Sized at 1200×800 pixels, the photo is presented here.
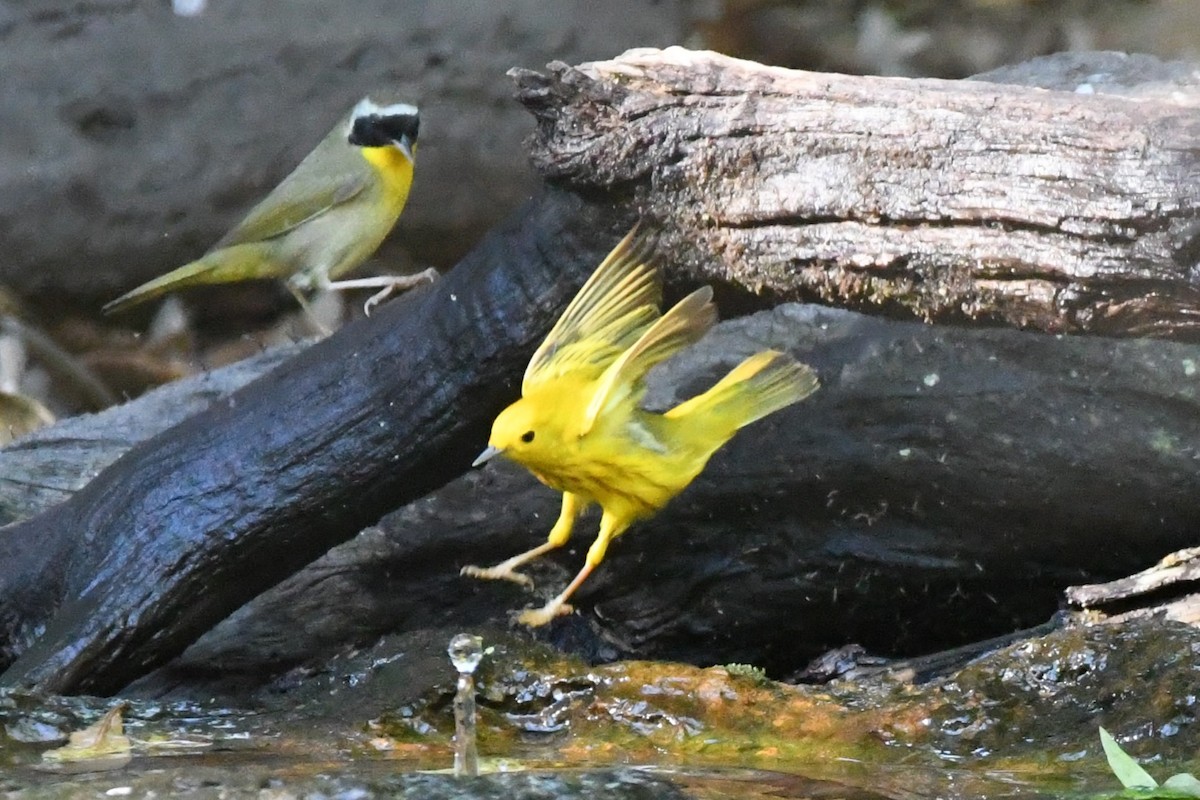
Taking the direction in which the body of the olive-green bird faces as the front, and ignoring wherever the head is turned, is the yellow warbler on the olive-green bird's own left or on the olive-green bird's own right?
on the olive-green bird's own right

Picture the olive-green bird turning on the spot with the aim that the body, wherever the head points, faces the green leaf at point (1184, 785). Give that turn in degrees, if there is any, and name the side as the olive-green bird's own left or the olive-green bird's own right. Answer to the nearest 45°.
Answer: approximately 90° to the olive-green bird's own right

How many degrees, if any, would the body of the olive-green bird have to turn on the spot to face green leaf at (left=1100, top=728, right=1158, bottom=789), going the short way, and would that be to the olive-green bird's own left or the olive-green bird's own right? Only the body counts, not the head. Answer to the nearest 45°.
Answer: approximately 90° to the olive-green bird's own right

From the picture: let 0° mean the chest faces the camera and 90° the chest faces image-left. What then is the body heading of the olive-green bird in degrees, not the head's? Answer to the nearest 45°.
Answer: approximately 270°

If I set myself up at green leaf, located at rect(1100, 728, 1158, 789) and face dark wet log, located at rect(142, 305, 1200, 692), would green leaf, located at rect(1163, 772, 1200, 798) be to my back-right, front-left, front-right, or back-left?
back-right
